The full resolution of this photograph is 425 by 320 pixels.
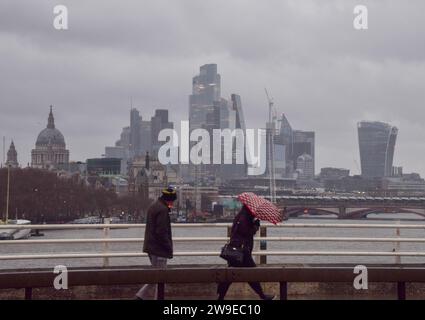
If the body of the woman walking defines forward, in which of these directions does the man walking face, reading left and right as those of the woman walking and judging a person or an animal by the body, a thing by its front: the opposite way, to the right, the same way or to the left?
the same way
